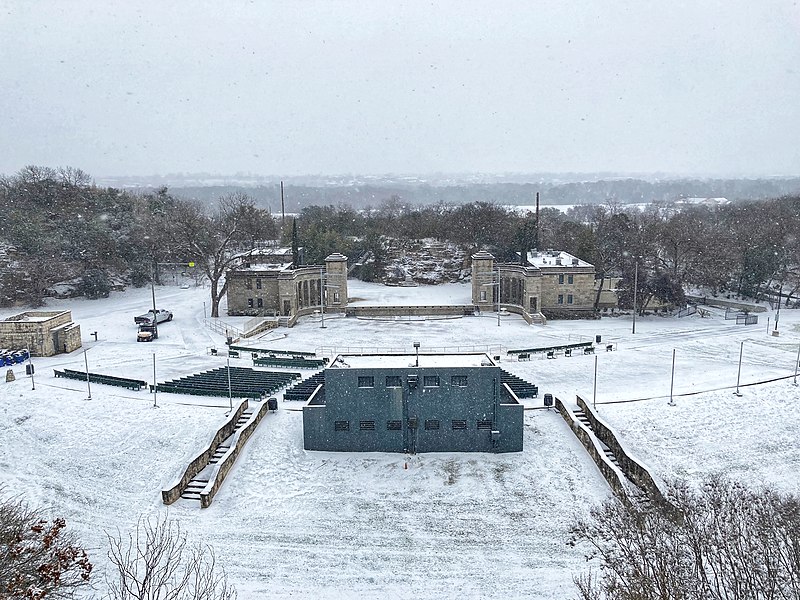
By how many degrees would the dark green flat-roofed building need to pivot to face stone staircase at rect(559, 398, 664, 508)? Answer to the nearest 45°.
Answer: approximately 90° to its right

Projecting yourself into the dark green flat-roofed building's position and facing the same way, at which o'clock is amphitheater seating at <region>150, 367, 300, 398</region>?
The amphitheater seating is roughly at 10 o'clock from the dark green flat-roofed building.

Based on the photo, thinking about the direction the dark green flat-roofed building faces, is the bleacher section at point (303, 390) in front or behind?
in front

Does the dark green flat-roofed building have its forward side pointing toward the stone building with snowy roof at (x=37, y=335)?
no

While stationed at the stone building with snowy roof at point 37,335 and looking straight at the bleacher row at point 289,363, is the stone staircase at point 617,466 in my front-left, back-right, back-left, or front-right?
front-right

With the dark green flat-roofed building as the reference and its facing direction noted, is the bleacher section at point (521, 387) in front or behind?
in front

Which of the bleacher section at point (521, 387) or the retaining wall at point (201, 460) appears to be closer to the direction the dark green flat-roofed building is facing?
the bleacher section

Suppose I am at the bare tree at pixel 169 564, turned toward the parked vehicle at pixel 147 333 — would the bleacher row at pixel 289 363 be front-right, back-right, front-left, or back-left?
front-right

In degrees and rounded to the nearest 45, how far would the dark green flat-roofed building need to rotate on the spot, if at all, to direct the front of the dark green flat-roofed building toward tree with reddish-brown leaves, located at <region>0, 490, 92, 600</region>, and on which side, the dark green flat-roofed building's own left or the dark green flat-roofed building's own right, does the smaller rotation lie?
approximately 135° to the dark green flat-roofed building's own left

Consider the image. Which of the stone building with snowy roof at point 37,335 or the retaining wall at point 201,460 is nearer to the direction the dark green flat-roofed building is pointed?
the stone building with snowy roof

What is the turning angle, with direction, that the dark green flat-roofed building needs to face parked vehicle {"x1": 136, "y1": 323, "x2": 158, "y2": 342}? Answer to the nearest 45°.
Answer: approximately 45° to its left

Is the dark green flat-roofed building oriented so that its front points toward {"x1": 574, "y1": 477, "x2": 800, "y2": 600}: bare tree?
no

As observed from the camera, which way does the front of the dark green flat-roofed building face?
facing away from the viewer

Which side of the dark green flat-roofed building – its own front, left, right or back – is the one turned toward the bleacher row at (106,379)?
left

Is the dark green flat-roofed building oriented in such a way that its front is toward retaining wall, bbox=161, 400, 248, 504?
no
